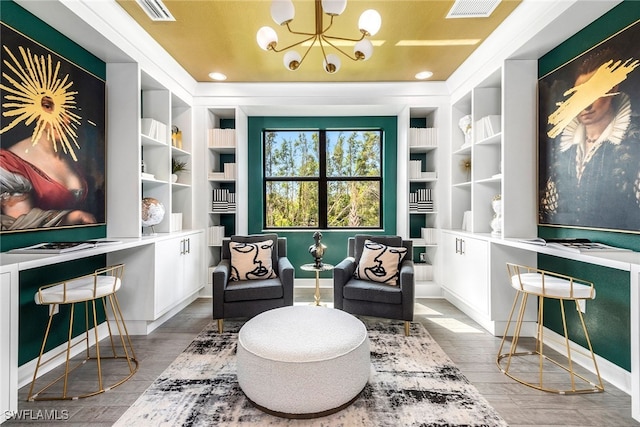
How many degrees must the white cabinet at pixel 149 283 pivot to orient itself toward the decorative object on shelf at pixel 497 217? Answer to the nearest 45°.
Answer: approximately 45° to its left

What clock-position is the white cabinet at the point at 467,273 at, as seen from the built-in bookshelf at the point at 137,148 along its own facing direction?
The white cabinet is roughly at 11 o'clock from the built-in bookshelf.

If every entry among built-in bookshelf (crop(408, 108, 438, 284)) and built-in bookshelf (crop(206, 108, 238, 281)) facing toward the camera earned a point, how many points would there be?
2

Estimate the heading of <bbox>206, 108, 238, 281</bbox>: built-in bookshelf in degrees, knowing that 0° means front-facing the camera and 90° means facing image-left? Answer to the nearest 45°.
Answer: approximately 0°

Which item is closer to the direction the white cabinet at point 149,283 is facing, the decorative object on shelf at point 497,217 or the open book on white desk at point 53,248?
the decorative object on shelf

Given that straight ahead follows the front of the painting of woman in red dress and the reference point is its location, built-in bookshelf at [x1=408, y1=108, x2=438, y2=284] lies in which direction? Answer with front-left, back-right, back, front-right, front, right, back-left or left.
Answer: front-left
